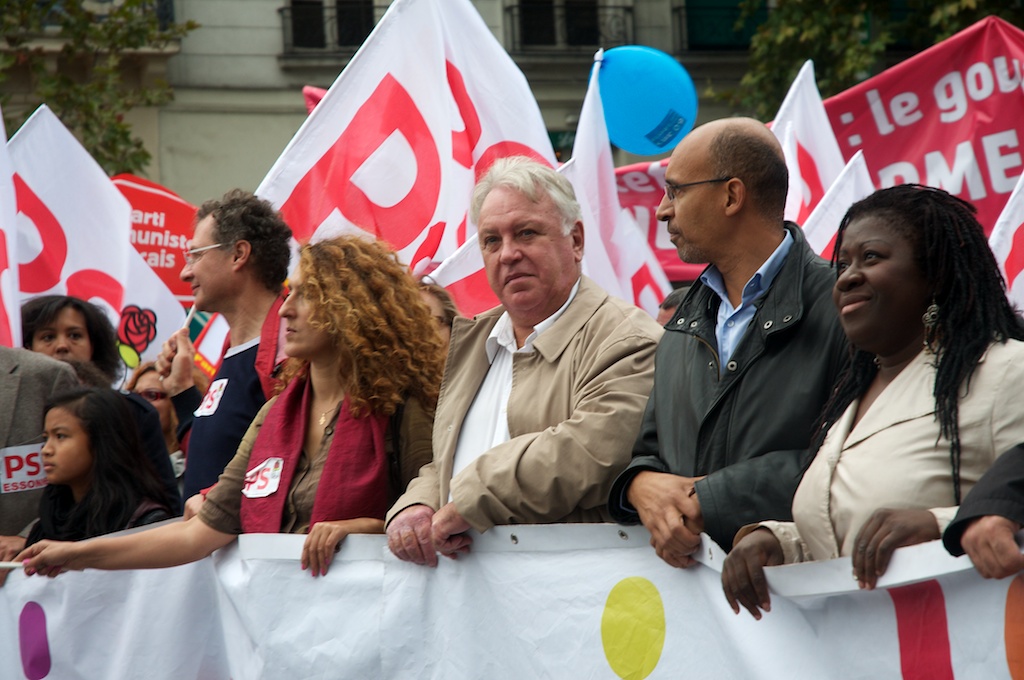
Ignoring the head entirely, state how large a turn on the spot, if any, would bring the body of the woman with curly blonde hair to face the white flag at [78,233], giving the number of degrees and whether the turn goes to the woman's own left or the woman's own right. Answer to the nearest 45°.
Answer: approximately 135° to the woman's own right

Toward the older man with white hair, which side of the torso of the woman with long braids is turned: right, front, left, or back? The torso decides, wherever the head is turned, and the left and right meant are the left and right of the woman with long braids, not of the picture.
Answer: right

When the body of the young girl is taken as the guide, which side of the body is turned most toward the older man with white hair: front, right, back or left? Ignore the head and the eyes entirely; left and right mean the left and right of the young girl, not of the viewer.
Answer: left

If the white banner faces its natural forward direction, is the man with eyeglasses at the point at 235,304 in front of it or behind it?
behind

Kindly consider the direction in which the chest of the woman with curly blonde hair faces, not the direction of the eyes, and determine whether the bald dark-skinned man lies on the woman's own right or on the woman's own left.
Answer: on the woman's own left

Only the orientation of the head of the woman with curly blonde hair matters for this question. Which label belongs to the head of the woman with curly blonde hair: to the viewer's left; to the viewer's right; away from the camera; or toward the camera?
to the viewer's left

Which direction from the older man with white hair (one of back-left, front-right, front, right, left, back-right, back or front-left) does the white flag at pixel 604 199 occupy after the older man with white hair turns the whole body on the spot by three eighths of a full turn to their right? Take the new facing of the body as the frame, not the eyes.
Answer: front

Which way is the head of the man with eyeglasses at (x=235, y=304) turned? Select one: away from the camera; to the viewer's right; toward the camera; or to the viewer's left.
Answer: to the viewer's left
